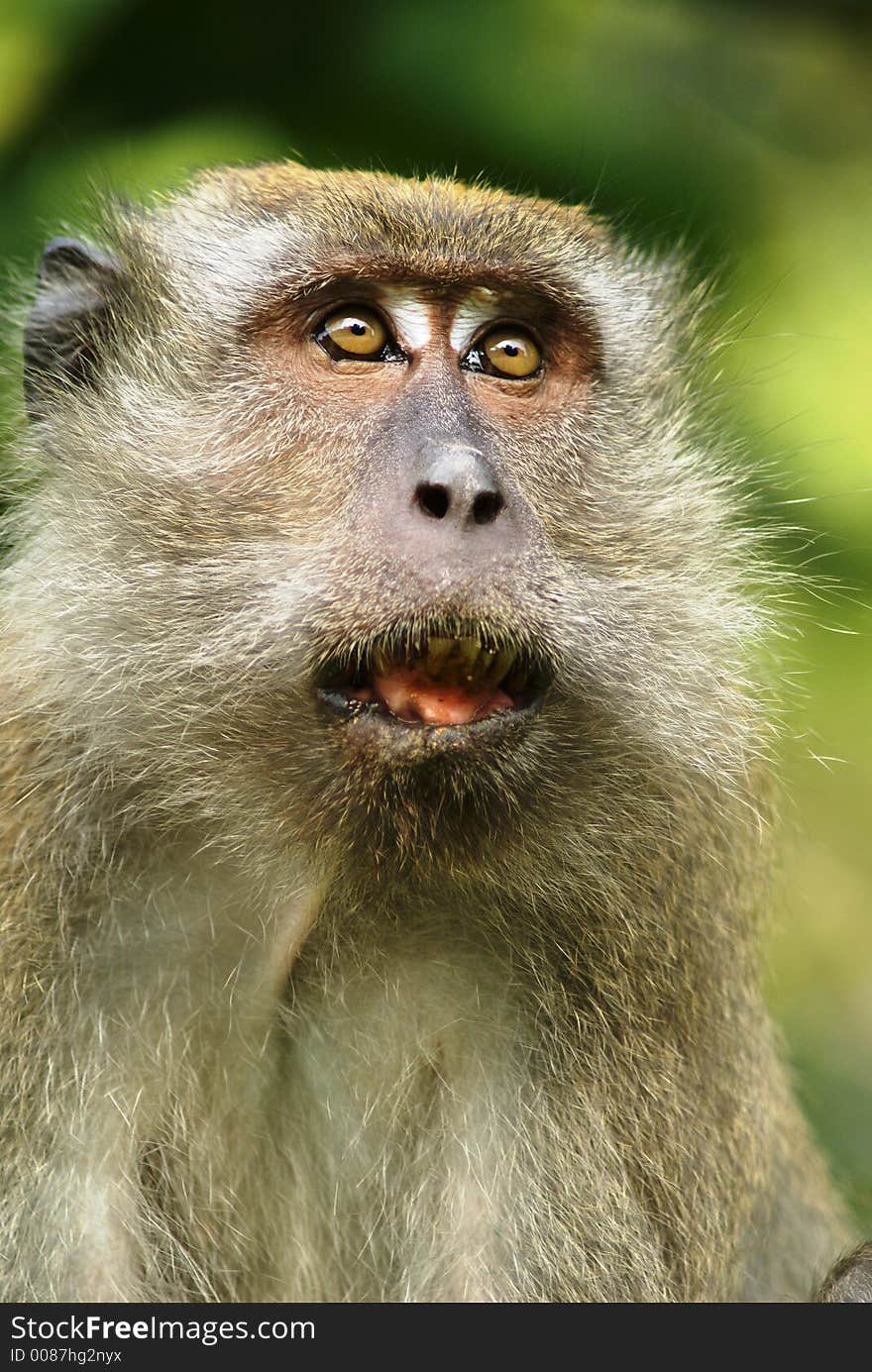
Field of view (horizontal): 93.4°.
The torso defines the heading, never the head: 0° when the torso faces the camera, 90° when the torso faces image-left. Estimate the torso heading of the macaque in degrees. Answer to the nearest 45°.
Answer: approximately 0°
